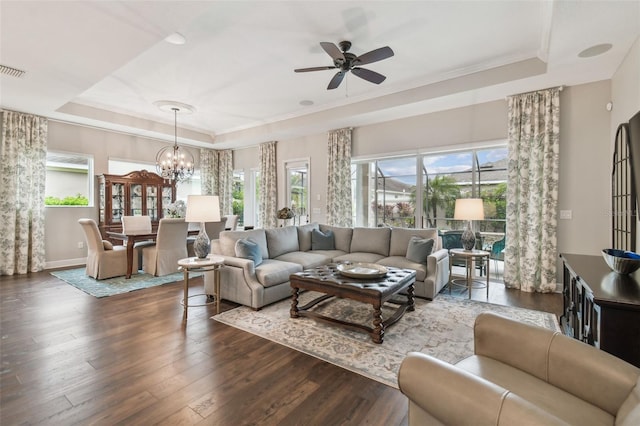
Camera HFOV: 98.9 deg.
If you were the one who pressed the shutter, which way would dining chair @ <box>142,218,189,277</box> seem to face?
facing away from the viewer and to the left of the viewer

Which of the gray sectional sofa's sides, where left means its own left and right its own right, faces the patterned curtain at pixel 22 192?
right

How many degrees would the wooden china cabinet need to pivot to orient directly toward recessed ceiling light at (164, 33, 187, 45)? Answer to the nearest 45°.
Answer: approximately 45° to its right

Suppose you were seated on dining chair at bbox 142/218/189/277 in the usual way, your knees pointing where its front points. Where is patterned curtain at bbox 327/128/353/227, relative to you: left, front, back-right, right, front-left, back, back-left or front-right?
back-right

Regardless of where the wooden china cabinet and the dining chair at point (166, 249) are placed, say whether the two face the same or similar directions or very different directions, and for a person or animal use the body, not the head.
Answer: very different directions

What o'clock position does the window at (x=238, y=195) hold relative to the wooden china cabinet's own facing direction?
The window is roughly at 10 o'clock from the wooden china cabinet.

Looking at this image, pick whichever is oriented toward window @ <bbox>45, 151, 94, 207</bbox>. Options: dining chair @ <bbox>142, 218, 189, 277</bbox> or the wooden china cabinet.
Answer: the dining chair

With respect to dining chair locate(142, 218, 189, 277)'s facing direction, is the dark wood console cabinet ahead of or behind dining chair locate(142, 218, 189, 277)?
behind

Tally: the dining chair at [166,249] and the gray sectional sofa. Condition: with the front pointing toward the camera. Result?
1
